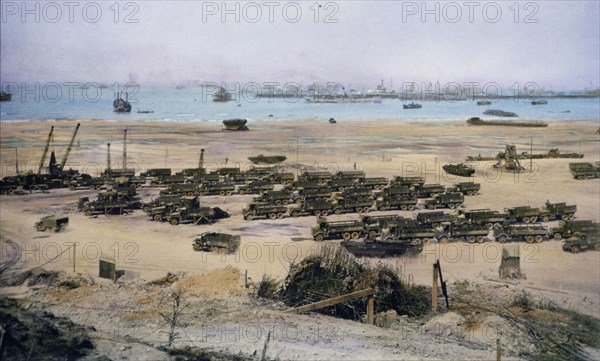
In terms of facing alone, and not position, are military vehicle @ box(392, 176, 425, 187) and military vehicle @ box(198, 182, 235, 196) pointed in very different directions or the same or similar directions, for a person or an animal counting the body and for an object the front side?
same or similar directions

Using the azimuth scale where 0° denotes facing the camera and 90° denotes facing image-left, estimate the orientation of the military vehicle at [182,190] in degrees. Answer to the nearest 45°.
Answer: approximately 90°

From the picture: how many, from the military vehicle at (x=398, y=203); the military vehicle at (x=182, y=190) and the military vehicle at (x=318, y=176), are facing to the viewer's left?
3

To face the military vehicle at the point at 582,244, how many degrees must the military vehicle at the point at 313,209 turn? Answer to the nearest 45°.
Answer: approximately 135° to its left

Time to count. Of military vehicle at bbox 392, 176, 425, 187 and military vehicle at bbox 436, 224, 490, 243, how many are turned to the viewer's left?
2

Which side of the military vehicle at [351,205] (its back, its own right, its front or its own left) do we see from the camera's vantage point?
left

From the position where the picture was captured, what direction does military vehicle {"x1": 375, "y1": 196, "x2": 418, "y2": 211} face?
facing to the left of the viewer

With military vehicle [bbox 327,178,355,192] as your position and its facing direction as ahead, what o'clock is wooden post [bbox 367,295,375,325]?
The wooden post is roughly at 9 o'clock from the military vehicle.

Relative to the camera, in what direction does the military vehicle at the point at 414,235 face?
facing to the left of the viewer

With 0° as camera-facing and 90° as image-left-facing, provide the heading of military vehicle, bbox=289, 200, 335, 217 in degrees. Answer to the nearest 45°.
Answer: approximately 90°

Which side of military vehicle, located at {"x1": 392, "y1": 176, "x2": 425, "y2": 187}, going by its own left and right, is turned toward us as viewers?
left

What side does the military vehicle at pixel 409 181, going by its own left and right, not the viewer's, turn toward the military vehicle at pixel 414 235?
left

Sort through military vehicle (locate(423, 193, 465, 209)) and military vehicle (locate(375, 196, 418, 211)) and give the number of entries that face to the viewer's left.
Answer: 2
